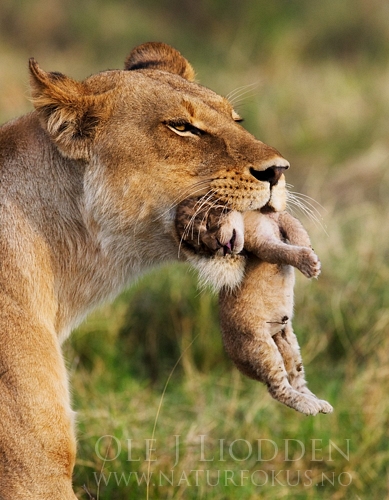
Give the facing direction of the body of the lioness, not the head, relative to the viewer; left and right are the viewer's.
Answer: facing to the right of the viewer
